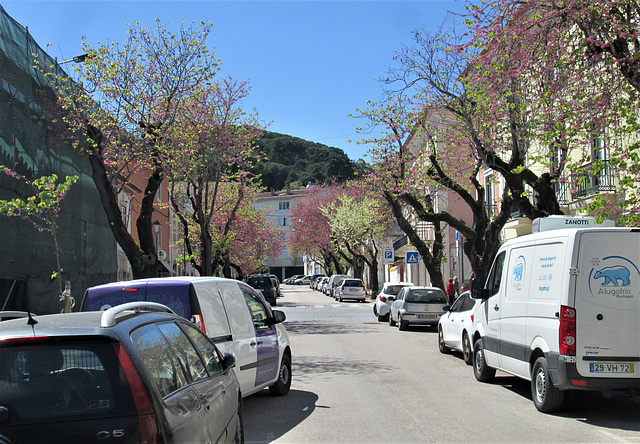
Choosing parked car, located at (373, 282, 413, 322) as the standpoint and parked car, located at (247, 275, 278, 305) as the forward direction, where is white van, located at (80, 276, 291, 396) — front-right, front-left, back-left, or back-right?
back-left

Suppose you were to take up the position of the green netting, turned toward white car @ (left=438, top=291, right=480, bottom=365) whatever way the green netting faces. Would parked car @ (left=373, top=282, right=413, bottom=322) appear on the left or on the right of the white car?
left

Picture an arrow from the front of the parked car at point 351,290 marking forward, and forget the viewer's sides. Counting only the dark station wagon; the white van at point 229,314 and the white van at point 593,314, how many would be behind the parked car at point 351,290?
3

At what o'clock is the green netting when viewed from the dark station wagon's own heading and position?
The green netting is roughly at 10 o'clock from the dark station wagon.

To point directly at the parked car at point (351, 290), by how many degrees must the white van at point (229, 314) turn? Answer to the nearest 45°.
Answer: approximately 45° to its left

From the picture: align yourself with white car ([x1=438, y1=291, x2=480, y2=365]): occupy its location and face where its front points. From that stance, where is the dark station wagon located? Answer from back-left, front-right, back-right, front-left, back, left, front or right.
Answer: back-left

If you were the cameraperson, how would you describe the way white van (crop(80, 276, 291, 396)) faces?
facing away from the viewer and to the right of the viewer

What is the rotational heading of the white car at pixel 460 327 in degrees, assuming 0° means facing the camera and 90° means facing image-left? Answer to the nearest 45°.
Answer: approximately 135°

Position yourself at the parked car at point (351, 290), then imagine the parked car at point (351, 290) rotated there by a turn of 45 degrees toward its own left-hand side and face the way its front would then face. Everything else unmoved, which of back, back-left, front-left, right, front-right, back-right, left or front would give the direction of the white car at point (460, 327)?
back-left

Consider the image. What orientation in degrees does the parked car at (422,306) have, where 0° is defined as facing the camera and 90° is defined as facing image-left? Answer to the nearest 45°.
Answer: approximately 135°

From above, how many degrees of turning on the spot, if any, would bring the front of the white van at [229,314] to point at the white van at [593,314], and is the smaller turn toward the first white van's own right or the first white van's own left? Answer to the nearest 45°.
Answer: approximately 45° to the first white van's own right

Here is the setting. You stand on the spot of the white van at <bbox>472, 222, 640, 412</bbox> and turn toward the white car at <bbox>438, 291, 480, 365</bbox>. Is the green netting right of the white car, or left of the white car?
left

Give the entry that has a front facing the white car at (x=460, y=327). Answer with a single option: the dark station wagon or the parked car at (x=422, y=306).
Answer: the dark station wagon

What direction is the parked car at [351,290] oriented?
away from the camera

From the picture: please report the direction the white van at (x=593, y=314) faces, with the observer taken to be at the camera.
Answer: facing away from the viewer and to the left of the viewer
